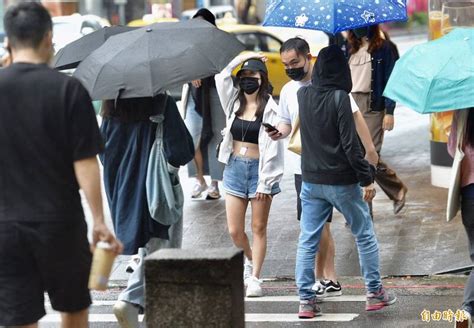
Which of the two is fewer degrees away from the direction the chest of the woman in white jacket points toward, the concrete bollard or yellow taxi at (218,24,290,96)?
the concrete bollard

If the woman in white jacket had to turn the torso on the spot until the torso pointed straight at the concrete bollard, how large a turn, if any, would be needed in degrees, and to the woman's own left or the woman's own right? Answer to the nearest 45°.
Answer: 0° — they already face it

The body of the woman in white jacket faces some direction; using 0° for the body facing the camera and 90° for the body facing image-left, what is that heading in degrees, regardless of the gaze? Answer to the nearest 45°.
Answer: approximately 0°

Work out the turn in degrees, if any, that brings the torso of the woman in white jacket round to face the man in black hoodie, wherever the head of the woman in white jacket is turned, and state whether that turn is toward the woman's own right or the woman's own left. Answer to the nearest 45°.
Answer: approximately 45° to the woman's own left

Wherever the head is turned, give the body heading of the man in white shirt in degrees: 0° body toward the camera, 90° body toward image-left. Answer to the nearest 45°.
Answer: approximately 45°

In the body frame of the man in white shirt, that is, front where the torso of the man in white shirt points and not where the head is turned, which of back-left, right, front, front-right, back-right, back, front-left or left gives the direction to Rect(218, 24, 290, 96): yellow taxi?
back-right

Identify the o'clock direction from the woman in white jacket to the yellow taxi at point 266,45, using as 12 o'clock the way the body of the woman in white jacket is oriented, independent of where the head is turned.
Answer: The yellow taxi is roughly at 6 o'clock from the woman in white jacket.

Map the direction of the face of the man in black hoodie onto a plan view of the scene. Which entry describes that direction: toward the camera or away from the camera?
away from the camera
